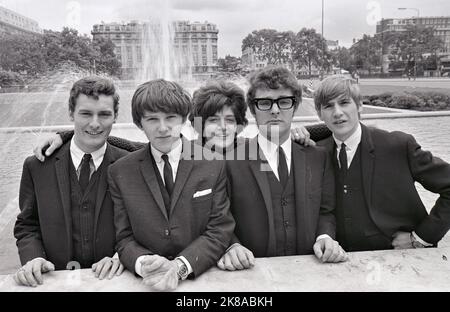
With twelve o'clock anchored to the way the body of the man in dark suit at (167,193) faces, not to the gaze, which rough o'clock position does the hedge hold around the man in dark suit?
The hedge is roughly at 7 o'clock from the man in dark suit.

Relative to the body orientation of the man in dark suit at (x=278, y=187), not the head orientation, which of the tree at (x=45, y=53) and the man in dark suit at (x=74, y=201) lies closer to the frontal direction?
the man in dark suit

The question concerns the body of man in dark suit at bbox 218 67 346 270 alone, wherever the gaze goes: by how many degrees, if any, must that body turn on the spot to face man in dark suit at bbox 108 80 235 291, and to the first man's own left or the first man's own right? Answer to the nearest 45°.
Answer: approximately 45° to the first man's own right

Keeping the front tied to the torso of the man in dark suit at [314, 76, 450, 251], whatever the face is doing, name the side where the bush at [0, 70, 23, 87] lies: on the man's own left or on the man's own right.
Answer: on the man's own right

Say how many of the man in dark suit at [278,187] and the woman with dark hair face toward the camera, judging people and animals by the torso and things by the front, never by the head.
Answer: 2

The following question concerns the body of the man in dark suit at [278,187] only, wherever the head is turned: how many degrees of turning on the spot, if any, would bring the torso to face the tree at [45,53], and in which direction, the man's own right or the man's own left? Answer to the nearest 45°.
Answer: approximately 135° to the man's own right

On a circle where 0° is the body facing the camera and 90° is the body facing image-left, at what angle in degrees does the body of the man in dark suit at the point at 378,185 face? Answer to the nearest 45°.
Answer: approximately 45°

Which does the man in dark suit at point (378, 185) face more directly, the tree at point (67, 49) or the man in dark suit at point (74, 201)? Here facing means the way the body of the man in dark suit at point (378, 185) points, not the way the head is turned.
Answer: the man in dark suit

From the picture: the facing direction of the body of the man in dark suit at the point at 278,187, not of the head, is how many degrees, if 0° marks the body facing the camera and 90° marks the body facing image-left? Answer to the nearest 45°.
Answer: approximately 0°

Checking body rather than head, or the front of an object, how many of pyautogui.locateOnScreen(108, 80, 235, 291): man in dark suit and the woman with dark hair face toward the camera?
2

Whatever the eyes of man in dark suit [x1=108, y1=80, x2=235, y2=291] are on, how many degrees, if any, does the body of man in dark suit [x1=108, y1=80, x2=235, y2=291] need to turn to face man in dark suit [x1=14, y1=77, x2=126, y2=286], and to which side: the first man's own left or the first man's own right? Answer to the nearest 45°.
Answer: approximately 135° to the first man's own right

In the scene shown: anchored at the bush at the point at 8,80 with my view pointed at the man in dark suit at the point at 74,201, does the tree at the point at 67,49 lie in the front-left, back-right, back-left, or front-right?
back-left

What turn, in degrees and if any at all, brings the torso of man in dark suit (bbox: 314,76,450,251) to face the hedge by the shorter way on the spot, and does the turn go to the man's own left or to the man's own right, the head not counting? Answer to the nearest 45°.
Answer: approximately 135° to the man's own right
